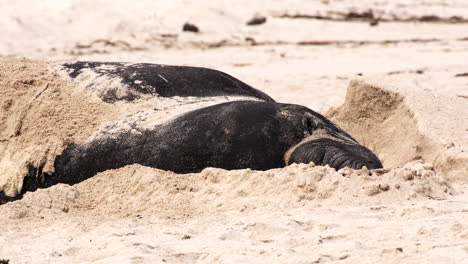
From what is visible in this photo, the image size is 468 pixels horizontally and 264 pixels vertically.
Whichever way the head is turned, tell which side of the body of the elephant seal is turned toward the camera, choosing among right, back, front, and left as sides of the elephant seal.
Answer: right
